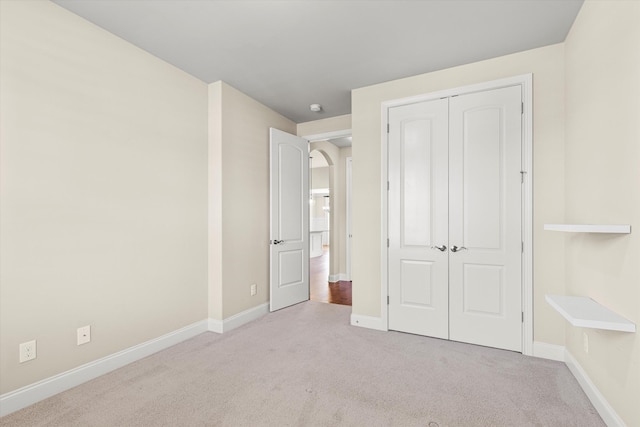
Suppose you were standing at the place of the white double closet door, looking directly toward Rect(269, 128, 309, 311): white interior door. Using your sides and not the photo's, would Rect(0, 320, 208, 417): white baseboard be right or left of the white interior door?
left

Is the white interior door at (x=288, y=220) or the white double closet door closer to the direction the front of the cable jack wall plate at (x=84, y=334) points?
the white double closet door

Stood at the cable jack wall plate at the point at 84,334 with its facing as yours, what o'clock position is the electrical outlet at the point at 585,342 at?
the electrical outlet at the point at 585,342 is roughly at 12 o'clock from the cable jack wall plate at the point at 84,334.

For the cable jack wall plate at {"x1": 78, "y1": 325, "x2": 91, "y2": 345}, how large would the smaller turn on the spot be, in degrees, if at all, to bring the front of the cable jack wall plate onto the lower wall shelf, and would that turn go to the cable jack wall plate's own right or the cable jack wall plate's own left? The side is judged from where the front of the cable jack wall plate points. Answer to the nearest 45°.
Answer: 0° — it already faces it

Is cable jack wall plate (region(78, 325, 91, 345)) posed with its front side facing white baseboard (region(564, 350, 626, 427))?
yes

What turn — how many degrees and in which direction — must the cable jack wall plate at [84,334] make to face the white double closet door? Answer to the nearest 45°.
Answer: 0° — it already faces it

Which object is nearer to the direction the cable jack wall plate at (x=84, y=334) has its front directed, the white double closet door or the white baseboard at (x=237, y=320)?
the white double closet door

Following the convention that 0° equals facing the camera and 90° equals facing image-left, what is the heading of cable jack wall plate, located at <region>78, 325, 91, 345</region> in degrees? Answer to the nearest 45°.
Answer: approximately 315°
